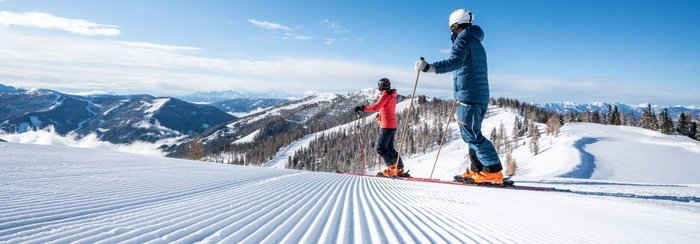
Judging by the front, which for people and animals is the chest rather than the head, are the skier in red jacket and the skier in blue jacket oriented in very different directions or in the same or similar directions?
same or similar directions

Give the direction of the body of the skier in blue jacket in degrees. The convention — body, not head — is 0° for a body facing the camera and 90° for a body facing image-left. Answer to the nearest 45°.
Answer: approximately 90°

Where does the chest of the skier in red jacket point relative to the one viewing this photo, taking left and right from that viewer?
facing to the left of the viewer
